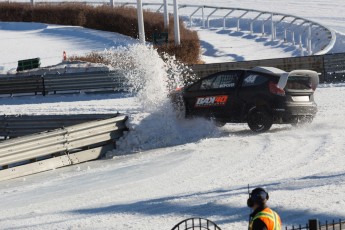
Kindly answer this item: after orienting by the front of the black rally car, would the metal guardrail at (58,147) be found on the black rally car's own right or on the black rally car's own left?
on the black rally car's own left

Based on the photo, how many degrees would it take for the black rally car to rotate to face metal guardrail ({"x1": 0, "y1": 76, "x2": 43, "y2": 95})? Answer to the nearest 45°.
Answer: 0° — it already faces it

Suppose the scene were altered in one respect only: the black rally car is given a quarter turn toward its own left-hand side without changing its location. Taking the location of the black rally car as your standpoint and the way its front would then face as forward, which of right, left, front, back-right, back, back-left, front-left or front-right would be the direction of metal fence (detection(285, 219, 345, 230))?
front-left

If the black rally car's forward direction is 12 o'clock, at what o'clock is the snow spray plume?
The snow spray plume is roughly at 10 o'clock from the black rally car.

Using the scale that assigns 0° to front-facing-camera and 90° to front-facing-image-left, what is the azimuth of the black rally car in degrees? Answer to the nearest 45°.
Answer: approximately 135°

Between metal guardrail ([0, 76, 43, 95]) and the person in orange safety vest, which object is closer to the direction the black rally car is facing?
the metal guardrail

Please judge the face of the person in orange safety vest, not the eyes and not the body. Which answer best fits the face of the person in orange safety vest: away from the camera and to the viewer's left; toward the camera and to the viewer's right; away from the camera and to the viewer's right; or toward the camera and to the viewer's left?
away from the camera and to the viewer's left

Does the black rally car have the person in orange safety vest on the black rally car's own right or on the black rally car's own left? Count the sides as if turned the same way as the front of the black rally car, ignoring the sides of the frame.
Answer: on the black rally car's own left
